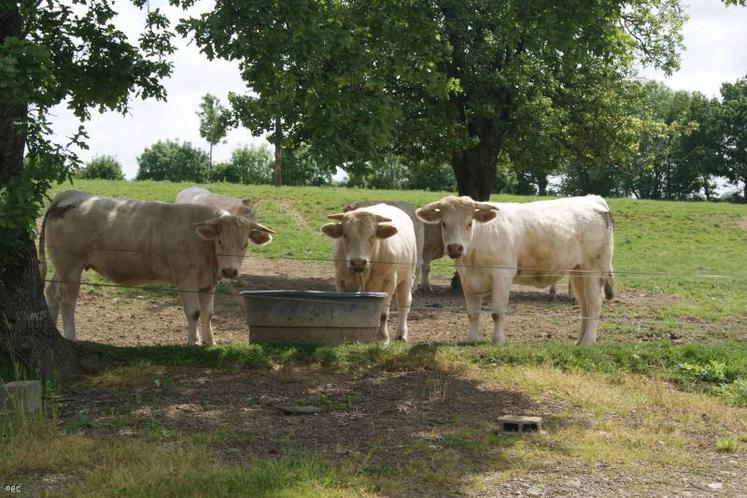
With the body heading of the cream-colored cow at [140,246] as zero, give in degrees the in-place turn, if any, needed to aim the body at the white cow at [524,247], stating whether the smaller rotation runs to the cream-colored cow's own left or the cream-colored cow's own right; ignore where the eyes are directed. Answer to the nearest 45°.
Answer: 0° — it already faces it

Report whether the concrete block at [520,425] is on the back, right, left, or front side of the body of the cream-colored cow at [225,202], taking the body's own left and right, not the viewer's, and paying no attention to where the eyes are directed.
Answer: right

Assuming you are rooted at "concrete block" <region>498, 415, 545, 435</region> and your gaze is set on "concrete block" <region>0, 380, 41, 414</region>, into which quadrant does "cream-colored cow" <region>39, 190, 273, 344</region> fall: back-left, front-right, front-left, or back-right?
front-right

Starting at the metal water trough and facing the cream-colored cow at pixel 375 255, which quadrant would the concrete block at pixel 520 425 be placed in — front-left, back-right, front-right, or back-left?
back-right

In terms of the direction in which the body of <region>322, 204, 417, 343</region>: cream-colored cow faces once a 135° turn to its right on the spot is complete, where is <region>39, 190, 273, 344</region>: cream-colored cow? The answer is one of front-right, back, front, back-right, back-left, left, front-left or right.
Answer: left

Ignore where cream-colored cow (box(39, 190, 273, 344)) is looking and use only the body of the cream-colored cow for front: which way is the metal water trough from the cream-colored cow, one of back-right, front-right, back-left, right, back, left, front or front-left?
front-right

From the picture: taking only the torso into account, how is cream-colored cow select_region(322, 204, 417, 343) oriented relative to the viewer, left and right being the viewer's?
facing the viewer and to the left of the viewer

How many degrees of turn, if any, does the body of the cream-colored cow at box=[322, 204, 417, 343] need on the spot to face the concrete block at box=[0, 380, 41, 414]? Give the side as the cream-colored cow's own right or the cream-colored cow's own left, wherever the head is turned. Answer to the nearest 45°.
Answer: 0° — it already faces it

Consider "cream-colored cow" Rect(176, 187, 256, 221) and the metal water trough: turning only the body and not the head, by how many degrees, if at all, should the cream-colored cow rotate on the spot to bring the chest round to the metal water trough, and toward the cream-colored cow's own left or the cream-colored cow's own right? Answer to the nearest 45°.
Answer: approximately 90° to the cream-colored cow's own right

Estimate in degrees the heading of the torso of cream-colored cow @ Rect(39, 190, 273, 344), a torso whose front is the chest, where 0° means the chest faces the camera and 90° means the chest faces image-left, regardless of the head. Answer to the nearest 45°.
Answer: approximately 270°

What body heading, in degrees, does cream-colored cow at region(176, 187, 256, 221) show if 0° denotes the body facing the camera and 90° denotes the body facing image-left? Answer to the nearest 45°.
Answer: approximately 270°
